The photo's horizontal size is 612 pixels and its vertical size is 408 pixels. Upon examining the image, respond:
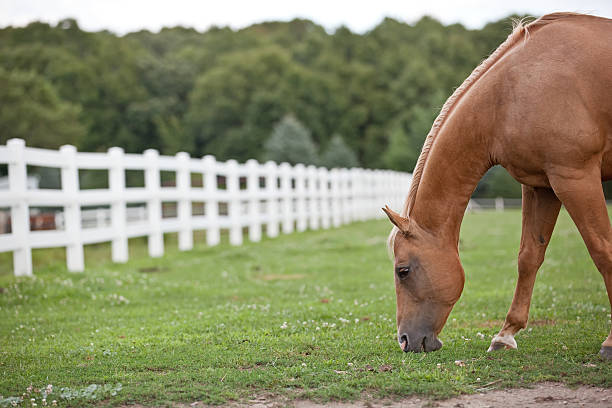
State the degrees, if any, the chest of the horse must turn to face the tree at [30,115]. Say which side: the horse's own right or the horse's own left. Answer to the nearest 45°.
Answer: approximately 45° to the horse's own right

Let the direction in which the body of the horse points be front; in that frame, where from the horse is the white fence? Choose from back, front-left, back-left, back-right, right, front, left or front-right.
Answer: front-right

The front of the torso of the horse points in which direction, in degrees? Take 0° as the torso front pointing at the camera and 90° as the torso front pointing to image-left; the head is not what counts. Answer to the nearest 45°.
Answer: approximately 90°
